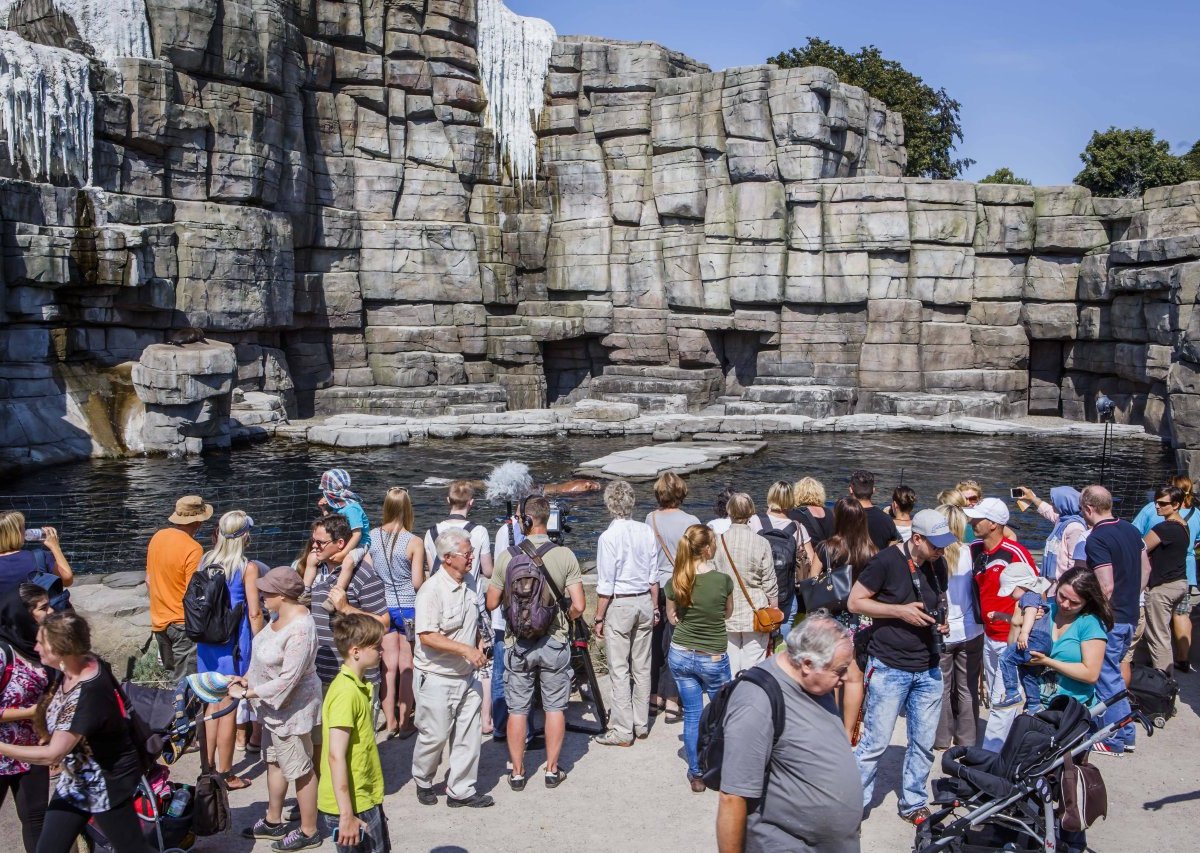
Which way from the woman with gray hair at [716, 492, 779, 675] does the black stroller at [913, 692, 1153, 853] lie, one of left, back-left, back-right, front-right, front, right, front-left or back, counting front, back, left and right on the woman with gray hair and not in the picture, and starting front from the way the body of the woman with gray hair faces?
back-right

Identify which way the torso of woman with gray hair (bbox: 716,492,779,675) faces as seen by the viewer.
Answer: away from the camera

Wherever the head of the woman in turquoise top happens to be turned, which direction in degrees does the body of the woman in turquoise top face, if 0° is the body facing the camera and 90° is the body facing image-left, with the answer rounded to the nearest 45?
approximately 45°

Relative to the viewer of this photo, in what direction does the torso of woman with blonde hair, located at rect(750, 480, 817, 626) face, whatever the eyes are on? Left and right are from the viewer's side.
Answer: facing away from the viewer

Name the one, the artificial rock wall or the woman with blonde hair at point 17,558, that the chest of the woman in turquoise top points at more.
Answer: the woman with blonde hair

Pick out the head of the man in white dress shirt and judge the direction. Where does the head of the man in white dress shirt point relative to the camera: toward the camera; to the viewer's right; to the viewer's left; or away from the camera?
away from the camera

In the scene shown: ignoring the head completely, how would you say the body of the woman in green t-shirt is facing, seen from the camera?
away from the camera

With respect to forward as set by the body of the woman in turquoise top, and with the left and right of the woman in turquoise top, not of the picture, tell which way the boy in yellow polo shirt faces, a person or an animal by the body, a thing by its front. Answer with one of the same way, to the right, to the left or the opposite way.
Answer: the opposite way

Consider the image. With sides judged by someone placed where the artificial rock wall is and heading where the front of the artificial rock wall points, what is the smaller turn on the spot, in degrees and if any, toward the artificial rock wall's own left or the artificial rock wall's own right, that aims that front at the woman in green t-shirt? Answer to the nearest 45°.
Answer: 0° — it already faces them

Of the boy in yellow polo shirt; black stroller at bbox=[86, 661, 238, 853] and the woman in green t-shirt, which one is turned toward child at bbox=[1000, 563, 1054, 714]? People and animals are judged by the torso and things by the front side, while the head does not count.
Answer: the boy in yellow polo shirt

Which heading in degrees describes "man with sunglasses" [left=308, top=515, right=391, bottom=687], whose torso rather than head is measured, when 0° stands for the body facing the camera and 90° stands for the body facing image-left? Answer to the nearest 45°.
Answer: approximately 45°

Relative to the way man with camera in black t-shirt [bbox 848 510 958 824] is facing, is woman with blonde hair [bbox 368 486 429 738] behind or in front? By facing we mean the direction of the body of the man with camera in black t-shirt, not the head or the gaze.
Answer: behind

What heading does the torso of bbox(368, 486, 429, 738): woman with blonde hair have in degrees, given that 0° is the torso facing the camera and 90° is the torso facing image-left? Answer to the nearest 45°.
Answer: approximately 180°

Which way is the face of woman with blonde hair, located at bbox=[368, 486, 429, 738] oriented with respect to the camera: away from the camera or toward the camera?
away from the camera
